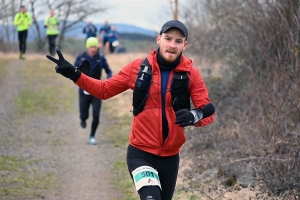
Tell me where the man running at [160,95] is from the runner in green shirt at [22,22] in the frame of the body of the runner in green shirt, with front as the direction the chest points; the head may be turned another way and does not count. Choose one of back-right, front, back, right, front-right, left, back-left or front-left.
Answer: front

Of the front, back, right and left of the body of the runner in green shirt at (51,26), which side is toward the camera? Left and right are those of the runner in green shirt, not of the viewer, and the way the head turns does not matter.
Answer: front

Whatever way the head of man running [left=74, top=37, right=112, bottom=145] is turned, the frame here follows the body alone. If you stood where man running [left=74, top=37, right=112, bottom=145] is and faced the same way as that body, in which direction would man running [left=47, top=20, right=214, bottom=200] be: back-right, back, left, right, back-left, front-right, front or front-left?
front

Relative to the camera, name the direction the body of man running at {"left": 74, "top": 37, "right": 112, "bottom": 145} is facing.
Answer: toward the camera

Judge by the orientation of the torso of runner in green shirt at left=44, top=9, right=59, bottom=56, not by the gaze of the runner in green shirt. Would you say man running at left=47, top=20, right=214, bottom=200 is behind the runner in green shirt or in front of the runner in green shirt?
in front

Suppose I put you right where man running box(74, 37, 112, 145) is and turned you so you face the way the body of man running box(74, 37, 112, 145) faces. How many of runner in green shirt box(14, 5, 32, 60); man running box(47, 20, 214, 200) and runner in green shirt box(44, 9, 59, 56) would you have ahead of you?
1

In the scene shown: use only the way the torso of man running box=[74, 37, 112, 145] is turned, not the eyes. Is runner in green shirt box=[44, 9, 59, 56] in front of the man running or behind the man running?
behind

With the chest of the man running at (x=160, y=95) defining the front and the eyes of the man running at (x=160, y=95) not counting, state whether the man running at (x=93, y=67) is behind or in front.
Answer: behind

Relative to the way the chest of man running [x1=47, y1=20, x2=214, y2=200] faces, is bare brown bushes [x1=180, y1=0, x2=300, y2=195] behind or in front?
behind

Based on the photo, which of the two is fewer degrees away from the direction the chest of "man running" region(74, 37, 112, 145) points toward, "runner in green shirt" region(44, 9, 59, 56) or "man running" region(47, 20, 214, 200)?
the man running

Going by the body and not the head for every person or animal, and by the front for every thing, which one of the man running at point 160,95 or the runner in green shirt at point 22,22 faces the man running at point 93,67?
the runner in green shirt
